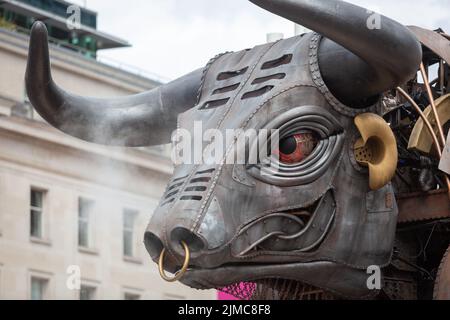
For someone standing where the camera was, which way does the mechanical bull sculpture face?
facing the viewer and to the left of the viewer
